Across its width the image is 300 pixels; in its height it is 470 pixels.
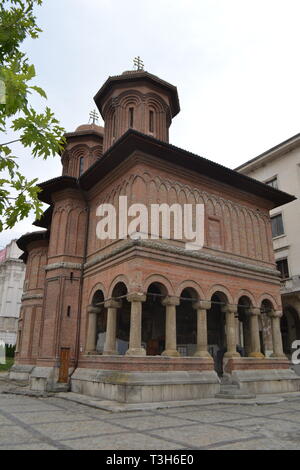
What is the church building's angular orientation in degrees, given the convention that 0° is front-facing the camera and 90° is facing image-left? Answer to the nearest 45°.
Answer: approximately 315°

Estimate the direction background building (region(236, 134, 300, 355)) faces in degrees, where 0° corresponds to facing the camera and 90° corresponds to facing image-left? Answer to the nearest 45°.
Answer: approximately 45°
